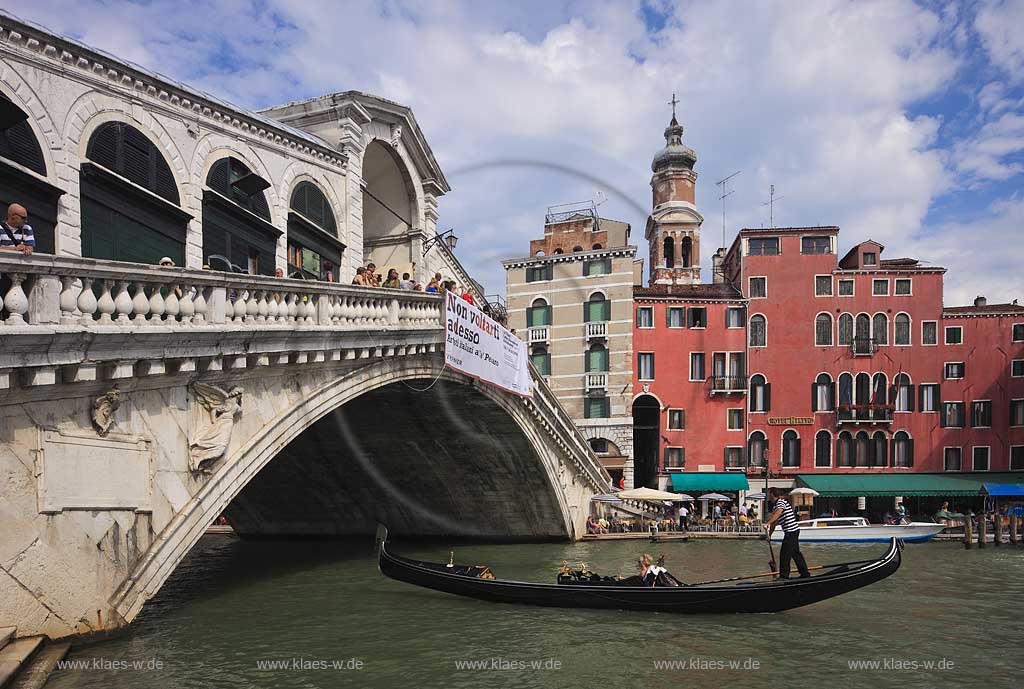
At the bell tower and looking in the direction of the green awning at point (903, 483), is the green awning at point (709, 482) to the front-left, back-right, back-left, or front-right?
front-right

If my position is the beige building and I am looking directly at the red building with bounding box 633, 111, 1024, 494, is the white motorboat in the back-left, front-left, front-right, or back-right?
front-right

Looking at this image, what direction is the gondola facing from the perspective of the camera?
to the viewer's left

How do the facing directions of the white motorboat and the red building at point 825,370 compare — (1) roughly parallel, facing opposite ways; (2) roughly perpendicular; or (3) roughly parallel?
roughly perpendicular

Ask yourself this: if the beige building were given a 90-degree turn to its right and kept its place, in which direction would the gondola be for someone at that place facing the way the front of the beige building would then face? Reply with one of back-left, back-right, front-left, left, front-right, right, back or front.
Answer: left

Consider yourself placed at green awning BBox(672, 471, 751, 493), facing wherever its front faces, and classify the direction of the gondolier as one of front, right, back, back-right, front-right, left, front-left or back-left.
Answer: front

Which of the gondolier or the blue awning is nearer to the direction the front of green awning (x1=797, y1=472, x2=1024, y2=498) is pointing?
the gondolier

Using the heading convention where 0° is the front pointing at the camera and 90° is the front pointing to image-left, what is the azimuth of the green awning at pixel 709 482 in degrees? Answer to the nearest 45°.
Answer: approximately 0°

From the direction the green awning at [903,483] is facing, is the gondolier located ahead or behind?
ahead

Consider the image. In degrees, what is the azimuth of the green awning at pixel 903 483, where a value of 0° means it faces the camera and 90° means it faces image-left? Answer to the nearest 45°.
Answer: approximately 0°

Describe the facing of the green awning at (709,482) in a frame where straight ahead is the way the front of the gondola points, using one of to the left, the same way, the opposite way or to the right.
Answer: to the left

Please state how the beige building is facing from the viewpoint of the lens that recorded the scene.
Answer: facing the viewer

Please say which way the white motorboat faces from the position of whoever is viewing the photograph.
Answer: facing to the right of the viewer
